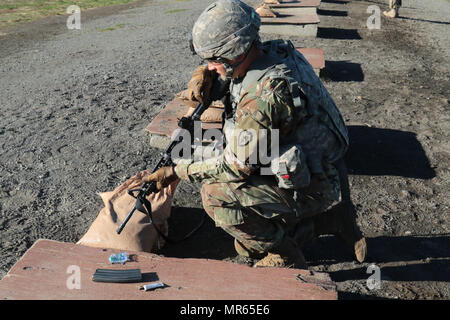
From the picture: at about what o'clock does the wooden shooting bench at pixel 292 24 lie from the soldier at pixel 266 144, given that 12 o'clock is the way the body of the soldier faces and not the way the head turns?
The wooden shooting bench is roughly at 3 o'clock from the soldier.

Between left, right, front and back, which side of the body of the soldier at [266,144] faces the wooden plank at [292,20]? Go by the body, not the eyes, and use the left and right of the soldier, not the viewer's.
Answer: right

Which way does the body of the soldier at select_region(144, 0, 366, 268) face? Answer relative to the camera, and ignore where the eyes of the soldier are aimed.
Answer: to the viewer's left

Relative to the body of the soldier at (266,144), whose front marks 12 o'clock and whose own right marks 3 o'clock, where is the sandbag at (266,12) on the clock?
The sandbag is roughly at 3 o'clock from the soldier.

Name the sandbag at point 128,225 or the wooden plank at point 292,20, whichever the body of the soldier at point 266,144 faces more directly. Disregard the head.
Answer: the sandbag

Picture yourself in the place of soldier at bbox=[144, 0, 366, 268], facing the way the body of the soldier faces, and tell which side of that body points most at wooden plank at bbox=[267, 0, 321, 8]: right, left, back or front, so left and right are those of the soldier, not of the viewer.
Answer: right

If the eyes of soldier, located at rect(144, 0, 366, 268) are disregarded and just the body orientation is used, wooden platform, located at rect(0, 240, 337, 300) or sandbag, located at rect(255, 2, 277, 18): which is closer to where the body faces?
the wooden platform
